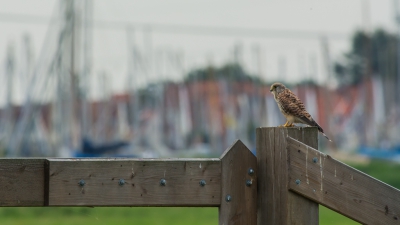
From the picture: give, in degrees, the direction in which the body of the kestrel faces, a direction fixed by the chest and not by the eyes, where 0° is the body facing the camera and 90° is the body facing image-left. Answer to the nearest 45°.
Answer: approximately 90°
